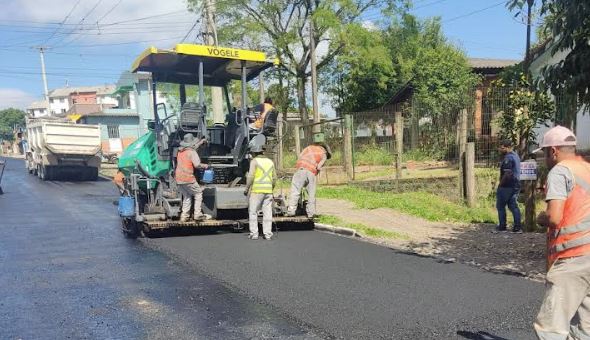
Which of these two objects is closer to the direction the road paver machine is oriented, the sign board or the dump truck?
the dump truck

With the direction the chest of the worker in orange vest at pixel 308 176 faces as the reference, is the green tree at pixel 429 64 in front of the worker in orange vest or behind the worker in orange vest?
in front

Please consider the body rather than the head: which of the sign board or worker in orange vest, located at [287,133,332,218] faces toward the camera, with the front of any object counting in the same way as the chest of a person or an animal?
the sign board

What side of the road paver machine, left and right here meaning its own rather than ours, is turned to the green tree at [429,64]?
right

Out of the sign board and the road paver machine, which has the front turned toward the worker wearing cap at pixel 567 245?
the sign board

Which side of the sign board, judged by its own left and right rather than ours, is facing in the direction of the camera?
front

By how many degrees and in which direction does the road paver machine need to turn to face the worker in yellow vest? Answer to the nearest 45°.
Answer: approximately 180°

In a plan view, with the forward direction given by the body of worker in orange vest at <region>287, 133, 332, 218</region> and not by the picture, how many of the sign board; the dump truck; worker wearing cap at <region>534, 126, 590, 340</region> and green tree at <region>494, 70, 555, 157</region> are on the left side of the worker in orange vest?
1

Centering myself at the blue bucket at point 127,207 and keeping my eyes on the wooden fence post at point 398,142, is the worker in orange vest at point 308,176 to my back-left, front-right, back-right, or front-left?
front-right

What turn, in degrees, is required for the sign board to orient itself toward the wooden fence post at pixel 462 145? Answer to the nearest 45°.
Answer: approximately 135° to its right

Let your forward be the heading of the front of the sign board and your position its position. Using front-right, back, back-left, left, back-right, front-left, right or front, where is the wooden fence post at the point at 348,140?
back-right

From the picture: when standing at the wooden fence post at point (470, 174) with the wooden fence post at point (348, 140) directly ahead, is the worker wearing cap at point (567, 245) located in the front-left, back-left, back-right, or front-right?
back-left

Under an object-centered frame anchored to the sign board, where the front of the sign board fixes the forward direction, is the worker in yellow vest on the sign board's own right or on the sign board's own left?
on the sign board's own right

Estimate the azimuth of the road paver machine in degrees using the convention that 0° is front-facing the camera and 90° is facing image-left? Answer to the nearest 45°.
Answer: approximately 135°

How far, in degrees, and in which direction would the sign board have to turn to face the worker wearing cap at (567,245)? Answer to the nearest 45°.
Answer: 0° — it already faces them
